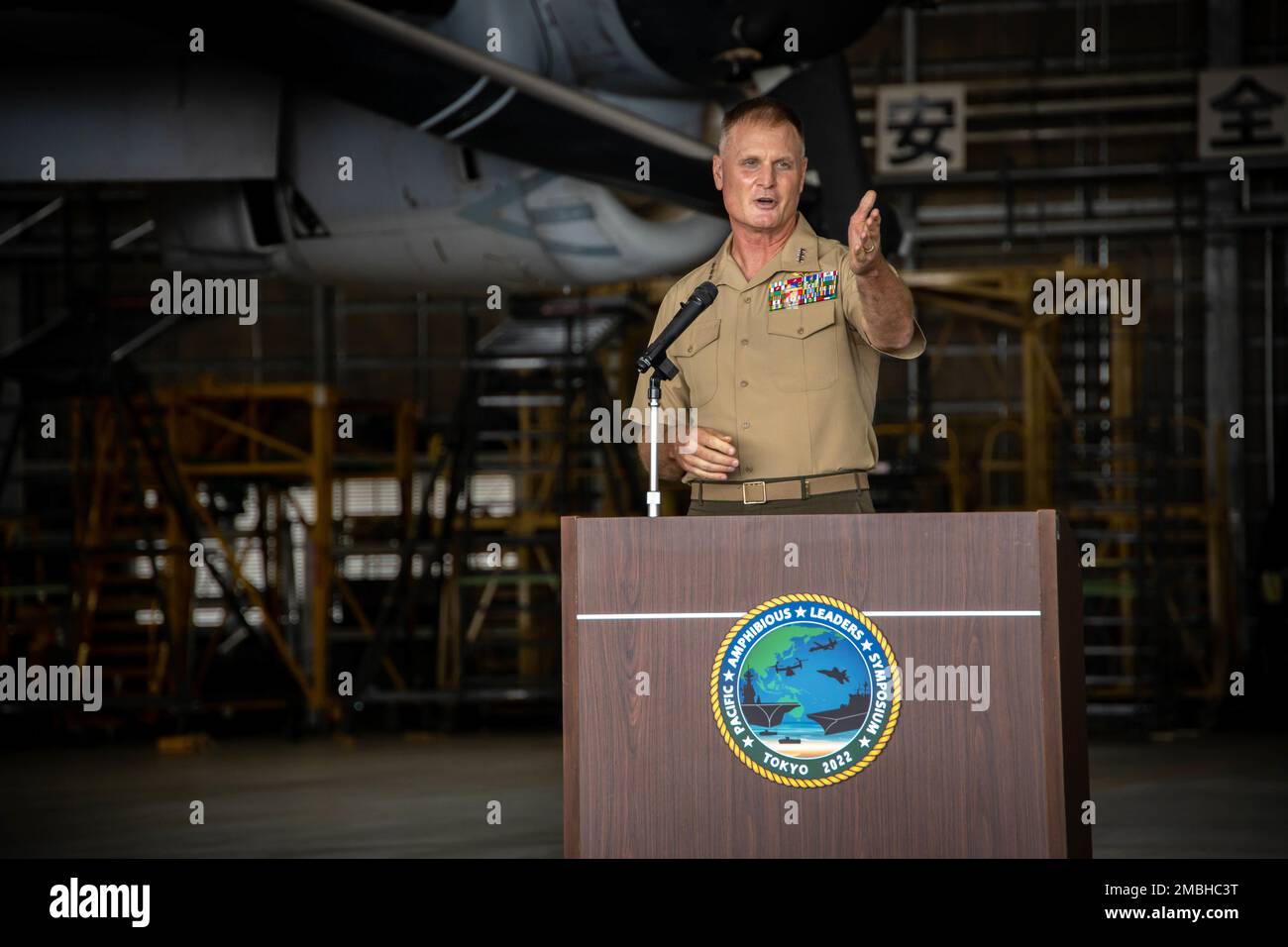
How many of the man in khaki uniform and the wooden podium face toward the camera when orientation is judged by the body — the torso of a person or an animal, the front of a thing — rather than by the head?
2

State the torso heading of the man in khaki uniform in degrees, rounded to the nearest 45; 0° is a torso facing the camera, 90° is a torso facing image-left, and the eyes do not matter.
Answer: approximately 0°
